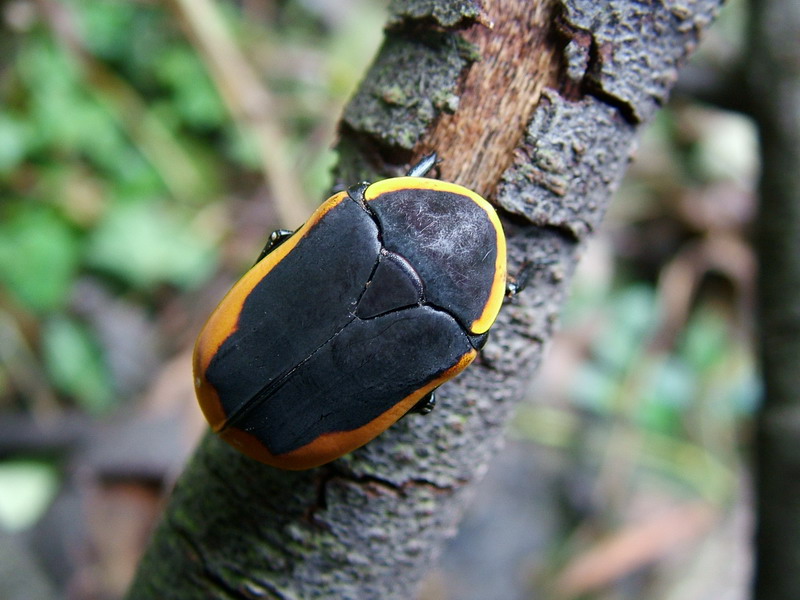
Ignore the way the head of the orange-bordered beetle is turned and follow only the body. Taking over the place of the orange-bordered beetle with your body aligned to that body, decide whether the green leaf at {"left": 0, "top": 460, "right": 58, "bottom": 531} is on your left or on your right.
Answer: on your left

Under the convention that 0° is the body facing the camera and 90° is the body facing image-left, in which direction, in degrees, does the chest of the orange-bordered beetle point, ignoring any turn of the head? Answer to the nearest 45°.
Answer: approximately 225°

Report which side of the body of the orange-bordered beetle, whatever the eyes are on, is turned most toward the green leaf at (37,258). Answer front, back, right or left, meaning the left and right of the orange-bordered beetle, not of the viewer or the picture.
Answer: left

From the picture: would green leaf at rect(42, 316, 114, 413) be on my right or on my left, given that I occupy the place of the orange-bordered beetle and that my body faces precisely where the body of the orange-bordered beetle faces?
on my left

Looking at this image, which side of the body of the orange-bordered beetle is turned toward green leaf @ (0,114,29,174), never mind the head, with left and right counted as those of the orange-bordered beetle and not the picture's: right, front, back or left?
left

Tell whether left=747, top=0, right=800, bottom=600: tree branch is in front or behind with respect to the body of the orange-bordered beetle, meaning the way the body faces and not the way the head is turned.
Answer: in front

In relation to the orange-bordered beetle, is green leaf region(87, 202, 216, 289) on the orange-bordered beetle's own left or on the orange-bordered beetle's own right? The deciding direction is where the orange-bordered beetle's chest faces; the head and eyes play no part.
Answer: on the orange-bordered beetle's own left
